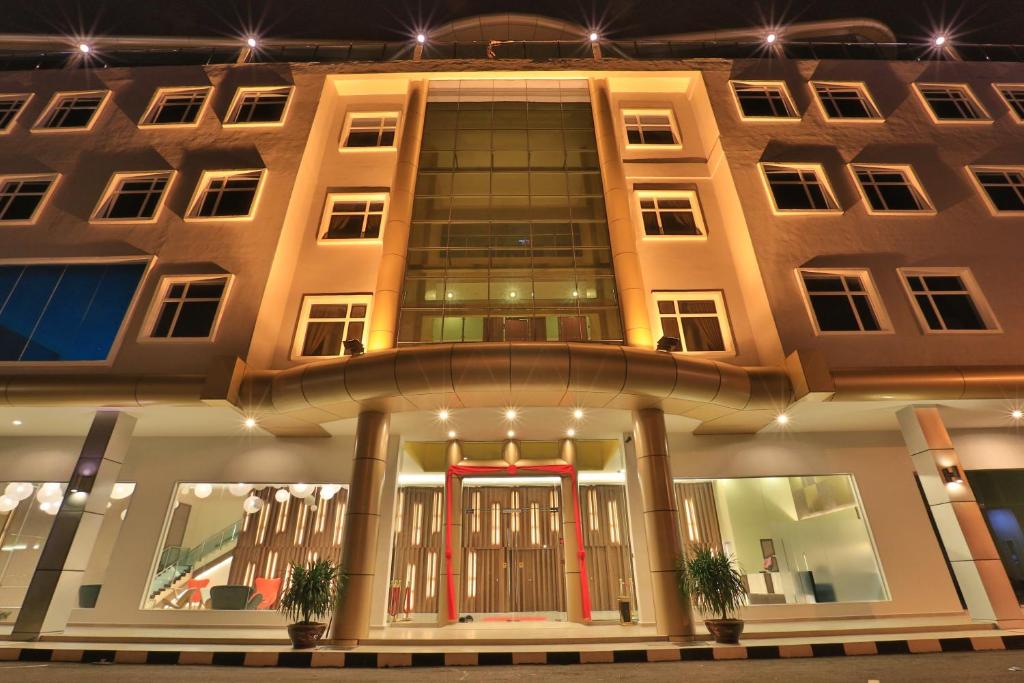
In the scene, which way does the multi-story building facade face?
toward the camera
